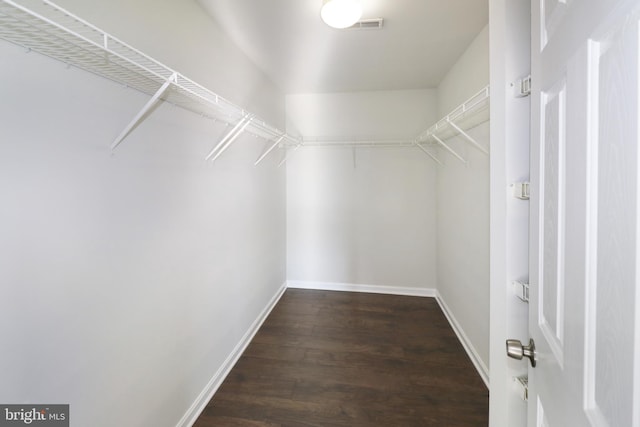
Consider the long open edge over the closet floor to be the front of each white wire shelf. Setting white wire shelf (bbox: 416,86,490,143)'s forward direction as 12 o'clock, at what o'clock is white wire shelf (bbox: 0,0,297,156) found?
white wire shelf (bbox: 0,0,297,156) is roughly at 10 o'clock from white wire shelf (bbox: 416,86,490,143).

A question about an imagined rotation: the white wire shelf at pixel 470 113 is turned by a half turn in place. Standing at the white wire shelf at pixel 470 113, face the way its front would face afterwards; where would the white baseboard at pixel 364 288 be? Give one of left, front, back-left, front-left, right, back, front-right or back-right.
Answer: back-left

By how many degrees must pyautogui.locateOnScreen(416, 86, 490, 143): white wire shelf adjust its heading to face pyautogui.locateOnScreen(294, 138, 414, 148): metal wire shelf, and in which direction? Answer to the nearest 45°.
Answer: approximately 45° to its right

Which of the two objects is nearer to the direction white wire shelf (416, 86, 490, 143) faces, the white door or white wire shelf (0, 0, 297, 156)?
the white wire shelf

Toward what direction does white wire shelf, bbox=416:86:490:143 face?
to the viewer's left

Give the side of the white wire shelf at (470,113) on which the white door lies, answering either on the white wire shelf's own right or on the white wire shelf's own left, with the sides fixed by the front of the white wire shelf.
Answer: on the white wire shelf's own left

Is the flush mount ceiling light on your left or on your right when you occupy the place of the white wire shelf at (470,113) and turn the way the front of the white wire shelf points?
on your left

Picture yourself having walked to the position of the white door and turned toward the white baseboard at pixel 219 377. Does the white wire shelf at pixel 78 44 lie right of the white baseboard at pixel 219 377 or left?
left
